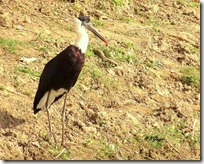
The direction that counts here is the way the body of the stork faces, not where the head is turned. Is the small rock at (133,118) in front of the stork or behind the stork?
in front

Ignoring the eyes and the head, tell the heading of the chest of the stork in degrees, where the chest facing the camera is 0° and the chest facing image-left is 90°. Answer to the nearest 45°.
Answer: approximately 270°
